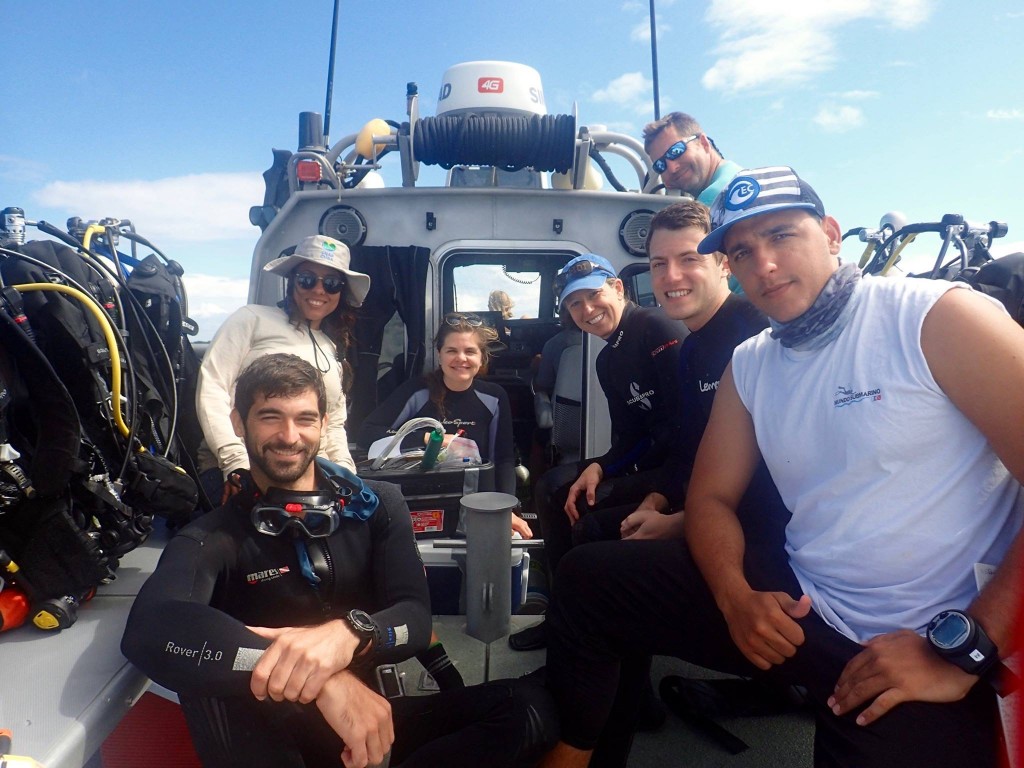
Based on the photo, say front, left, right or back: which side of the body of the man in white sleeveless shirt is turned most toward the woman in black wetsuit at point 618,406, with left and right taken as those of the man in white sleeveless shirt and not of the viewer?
right

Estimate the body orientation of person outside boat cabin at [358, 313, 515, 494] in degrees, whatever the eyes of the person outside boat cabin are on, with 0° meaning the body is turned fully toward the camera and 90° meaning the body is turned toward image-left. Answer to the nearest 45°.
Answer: approximately 0°

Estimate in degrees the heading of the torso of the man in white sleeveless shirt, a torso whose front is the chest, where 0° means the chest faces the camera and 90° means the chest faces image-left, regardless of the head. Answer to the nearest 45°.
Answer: approximately 45°
